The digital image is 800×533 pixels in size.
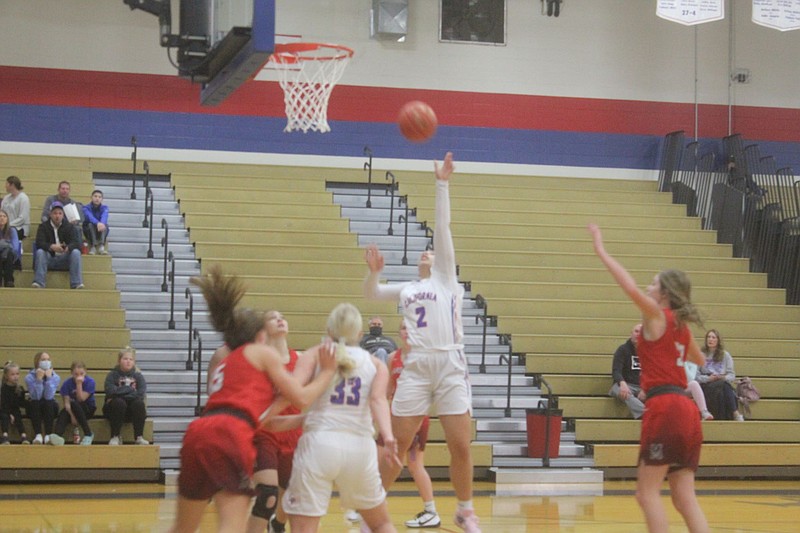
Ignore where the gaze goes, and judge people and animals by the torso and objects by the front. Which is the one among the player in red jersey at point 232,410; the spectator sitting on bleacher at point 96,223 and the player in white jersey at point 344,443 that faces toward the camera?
the spectator sitting on bleacher

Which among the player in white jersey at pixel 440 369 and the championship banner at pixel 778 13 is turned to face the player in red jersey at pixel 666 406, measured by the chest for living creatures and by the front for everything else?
the championship banner

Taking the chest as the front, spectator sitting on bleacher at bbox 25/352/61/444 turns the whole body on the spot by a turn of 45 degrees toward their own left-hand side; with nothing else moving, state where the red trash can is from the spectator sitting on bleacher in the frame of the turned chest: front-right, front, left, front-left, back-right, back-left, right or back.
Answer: front-left

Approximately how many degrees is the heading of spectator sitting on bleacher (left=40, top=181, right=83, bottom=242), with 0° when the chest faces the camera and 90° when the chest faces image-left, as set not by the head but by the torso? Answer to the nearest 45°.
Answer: approximately 0°

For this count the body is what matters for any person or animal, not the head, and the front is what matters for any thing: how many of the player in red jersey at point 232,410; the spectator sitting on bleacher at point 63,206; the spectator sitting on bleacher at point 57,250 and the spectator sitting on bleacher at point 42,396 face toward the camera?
3

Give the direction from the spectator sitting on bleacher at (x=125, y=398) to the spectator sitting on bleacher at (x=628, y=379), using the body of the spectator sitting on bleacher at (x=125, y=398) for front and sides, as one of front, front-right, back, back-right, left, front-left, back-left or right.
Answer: left

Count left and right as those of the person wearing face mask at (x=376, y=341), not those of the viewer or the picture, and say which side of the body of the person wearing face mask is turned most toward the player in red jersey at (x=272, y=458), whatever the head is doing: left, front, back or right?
front

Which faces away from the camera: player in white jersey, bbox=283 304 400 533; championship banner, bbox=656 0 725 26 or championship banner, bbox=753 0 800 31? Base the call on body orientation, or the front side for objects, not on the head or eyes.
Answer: the player in white jersey

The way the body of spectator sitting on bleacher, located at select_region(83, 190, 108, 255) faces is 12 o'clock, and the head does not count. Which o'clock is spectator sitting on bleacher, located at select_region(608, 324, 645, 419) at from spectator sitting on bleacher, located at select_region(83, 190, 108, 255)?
spectator sitting on bleacher, located at select_region(608, 324, 645, 419) is roughly at 10 o'clock from spectator sitting on bleacher, located at select_region(83, 190, 108, 255).

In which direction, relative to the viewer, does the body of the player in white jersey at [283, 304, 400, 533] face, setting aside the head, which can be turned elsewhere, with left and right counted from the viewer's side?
facing away from the viewer

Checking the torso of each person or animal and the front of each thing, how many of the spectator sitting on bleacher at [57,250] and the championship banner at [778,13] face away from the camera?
0

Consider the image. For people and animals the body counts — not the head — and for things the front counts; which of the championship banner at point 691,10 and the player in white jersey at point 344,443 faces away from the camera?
the player in white jersey

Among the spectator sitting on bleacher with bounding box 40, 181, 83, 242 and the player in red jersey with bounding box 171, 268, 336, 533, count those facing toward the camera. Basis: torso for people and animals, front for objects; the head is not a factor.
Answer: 1

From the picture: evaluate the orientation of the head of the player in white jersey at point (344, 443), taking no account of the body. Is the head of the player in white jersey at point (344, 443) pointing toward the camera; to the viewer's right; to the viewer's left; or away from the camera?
away from the camera

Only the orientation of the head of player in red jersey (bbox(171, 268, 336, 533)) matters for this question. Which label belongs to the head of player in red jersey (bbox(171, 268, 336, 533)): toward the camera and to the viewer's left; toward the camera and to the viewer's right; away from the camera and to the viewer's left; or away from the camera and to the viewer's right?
away from the camera and to the viewer's right

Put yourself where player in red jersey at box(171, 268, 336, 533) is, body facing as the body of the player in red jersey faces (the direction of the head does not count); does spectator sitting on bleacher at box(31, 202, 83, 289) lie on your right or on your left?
on your left
